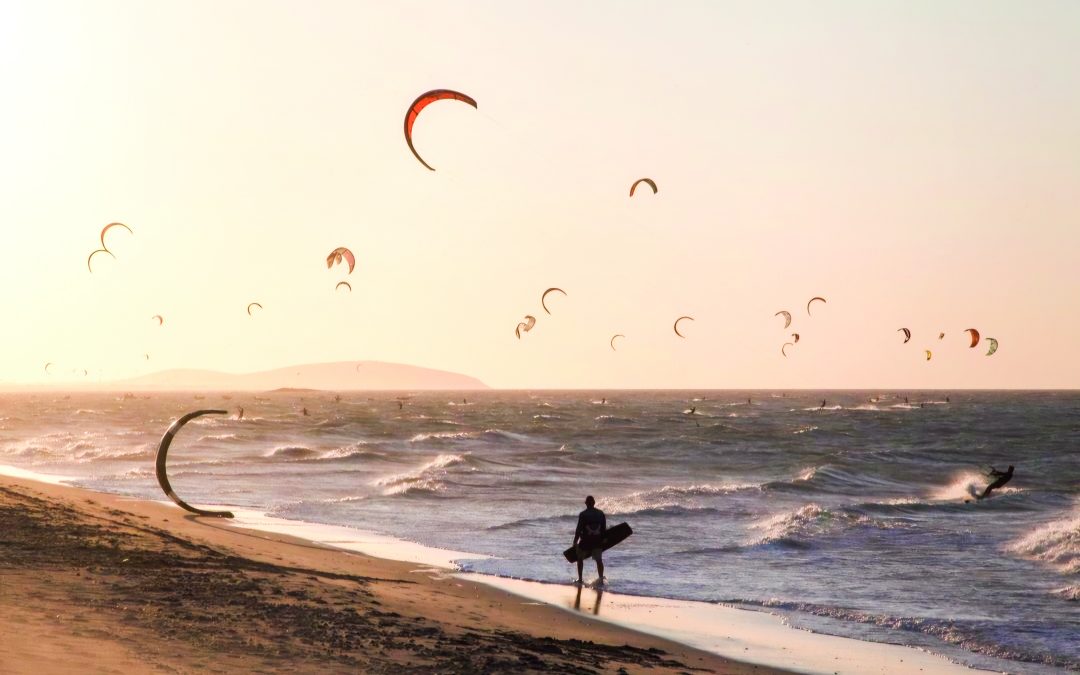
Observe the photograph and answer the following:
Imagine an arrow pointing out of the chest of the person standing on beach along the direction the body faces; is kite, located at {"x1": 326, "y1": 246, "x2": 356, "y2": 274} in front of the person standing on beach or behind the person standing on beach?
in front

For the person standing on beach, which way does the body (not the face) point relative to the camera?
away from the camera

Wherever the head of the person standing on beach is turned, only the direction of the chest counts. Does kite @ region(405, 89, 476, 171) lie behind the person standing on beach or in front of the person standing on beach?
in front
